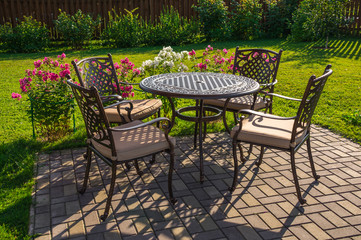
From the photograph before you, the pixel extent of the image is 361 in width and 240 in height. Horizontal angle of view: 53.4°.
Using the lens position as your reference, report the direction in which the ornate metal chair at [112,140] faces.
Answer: facing away from the viewer and to the right of the viewer

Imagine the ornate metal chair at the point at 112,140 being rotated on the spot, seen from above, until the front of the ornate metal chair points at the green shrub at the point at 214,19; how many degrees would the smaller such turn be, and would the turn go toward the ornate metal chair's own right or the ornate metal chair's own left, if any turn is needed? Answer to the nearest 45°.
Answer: approximately 45° to the ornate metal chair's own left

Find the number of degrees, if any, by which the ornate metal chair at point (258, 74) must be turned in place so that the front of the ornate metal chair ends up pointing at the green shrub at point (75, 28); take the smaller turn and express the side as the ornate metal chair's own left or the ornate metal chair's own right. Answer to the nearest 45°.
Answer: approximately 90° to the ornate metal chair's own right

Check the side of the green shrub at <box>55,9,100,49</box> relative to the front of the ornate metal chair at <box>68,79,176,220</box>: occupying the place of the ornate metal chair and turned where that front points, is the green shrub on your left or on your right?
on your left

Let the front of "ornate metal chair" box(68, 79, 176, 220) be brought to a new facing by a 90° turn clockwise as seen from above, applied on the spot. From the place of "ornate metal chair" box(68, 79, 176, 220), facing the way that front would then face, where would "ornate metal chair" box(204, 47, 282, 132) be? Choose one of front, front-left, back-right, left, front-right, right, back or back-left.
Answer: left

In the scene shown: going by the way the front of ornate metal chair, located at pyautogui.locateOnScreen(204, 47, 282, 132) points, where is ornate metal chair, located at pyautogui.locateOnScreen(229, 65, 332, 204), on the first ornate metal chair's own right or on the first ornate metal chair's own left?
on the first ornate metal chair's own left

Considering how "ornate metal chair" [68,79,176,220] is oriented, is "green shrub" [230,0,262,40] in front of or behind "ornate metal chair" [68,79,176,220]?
in front

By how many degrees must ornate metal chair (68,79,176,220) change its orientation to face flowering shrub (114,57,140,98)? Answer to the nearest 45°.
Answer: approximately 45° to its left

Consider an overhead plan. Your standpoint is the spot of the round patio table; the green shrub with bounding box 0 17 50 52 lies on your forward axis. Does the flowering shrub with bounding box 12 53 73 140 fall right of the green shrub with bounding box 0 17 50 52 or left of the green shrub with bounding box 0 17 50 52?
left

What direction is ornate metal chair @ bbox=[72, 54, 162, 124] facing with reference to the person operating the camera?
facing the viewer and to the right of the viewer

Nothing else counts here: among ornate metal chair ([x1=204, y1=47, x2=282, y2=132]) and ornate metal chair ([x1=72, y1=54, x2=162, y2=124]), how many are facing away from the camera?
0

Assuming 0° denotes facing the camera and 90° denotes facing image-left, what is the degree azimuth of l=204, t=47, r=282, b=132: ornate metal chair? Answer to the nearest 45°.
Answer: approximately 45°

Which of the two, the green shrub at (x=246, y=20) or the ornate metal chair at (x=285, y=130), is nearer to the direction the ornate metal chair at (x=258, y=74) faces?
the ornate metal chair

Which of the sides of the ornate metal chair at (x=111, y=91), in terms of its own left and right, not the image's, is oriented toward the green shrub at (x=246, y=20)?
left

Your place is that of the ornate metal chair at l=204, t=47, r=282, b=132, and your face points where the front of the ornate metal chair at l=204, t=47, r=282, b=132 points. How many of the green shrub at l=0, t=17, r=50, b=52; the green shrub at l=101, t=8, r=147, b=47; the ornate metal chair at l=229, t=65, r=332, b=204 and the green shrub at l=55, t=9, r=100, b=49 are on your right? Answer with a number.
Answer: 3

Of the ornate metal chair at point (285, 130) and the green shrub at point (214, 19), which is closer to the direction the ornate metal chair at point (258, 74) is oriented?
the ornate metal chair

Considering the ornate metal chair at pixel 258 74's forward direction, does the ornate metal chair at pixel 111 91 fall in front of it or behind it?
in front

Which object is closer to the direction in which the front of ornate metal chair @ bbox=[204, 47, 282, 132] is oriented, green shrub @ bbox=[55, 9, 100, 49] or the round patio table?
the round patio table

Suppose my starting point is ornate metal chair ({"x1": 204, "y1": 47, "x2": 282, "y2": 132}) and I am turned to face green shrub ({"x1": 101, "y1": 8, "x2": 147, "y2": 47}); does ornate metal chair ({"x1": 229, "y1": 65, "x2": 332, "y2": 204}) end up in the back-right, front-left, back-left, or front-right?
back-left
